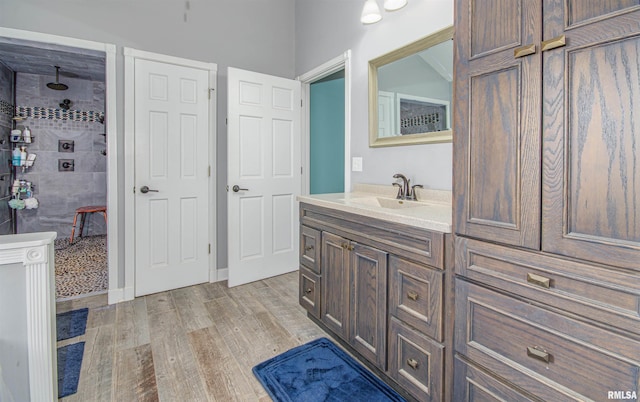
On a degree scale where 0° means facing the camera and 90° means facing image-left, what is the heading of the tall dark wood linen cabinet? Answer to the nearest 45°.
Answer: approximately 45°

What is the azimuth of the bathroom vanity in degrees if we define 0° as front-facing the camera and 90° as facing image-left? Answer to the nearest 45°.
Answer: approximately 45°

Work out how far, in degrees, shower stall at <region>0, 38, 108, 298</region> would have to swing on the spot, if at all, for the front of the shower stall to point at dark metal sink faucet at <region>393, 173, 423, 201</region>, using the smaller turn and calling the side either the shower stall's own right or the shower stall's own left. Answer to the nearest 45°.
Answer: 0° — it already faces it

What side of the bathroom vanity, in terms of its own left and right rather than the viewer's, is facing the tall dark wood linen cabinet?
left

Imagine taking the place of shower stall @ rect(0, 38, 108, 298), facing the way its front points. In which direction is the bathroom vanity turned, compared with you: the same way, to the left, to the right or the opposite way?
to the right

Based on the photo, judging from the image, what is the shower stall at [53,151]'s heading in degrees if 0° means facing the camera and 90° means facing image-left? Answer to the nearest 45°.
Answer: approximately 0°

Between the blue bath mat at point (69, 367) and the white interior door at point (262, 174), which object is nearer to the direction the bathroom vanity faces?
the blue bath mat

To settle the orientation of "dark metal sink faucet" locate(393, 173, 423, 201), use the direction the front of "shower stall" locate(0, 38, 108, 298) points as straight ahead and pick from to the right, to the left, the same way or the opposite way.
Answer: to the right

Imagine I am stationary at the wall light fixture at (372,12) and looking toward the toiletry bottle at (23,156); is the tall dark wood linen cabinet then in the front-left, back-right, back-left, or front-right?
back-left
